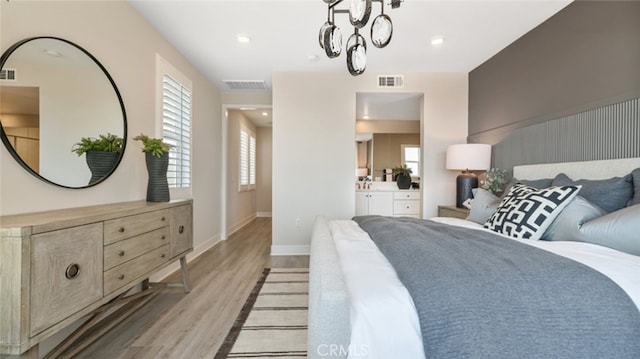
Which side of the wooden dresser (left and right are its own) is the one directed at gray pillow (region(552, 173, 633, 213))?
front

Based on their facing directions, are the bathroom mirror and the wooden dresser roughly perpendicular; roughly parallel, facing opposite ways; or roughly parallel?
roughly perpendicular

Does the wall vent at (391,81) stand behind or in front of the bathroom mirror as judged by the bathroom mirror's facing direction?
in front

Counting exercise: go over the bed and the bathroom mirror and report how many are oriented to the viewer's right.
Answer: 0

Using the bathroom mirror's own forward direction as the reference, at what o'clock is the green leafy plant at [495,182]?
The green leafy plant is roughly at 11 o'clock from the bathroom mirror.

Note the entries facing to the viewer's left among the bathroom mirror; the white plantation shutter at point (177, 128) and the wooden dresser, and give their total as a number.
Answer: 0

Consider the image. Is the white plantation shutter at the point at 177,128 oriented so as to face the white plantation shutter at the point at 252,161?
no

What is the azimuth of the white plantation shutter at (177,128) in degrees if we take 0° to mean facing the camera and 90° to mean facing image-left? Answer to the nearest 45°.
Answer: approximately 315°

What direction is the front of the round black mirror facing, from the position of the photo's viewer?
facing the viewer and to the right of the viewer

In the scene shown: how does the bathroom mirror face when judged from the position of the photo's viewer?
facing the viewer

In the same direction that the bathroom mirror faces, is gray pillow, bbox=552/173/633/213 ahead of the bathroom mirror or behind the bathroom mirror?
ahead

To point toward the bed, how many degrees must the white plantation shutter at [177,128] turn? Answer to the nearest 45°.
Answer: approximately 45° to its right

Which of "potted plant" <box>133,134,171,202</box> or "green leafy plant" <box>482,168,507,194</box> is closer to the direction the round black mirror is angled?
the green leafy plant

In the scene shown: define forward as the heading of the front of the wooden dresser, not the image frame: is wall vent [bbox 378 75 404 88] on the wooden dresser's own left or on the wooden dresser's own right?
on the wooden dresser's own left

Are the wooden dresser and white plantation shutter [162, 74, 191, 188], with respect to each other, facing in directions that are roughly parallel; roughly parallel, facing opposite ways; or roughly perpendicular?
roughly parallel
